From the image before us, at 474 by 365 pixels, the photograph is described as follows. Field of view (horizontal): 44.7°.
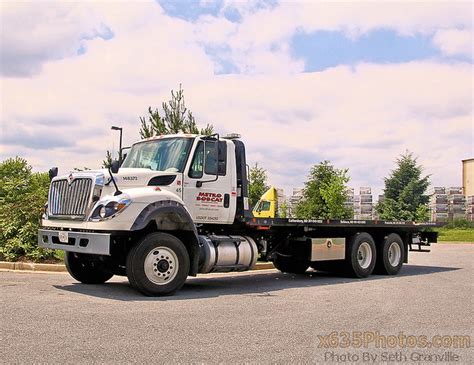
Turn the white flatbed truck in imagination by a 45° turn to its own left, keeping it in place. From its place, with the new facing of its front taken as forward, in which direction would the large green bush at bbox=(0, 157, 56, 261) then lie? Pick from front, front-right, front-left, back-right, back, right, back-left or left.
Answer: back-right

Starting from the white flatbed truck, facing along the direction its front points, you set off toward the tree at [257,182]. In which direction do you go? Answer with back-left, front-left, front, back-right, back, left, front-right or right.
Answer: back-right

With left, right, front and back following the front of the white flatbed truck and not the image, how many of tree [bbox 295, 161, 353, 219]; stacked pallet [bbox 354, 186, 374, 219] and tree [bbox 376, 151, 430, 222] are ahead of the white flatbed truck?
0

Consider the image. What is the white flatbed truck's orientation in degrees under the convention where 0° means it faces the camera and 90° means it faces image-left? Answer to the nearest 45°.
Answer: approximately 45°

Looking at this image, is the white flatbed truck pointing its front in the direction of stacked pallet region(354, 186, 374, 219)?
no

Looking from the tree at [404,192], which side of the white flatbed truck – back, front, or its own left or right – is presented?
back

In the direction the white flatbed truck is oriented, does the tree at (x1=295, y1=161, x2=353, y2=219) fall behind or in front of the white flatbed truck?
behind

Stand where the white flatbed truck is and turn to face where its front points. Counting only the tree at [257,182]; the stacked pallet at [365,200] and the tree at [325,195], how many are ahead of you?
0

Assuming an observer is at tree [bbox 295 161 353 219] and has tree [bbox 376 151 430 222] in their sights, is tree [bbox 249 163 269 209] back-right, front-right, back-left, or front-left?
back-left

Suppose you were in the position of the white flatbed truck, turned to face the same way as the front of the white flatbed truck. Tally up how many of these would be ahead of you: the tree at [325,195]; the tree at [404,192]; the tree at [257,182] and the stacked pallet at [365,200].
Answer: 0

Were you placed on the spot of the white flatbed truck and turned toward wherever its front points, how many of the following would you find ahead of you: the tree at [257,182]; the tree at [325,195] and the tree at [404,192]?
0
